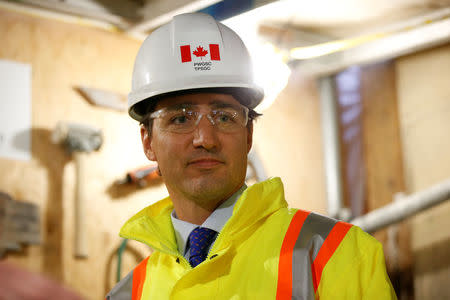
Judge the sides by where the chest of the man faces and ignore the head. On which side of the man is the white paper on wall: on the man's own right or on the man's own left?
on the man's own right

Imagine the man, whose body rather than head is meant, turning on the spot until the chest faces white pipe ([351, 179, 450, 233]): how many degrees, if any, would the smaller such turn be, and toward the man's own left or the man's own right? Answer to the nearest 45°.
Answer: approximately 180°

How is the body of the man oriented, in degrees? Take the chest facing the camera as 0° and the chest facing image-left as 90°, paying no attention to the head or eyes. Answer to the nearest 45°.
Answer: approximately 45°

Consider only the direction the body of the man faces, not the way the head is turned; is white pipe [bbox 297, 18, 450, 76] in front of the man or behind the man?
behind

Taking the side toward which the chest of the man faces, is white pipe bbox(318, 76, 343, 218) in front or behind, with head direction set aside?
behind
